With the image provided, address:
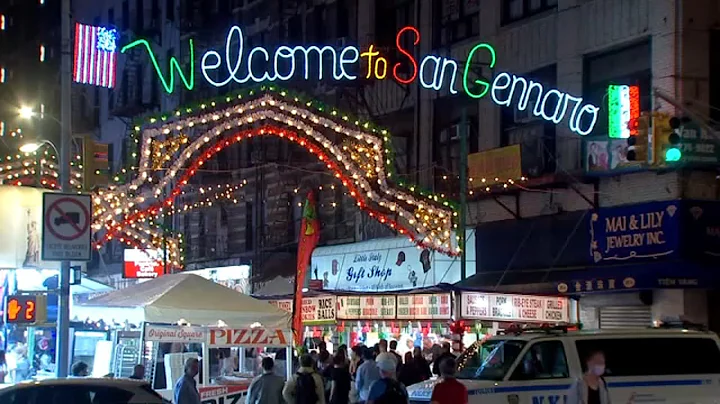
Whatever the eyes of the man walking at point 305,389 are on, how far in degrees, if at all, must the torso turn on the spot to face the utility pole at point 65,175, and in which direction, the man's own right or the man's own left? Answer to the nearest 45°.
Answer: approximately 45° to the man's own left

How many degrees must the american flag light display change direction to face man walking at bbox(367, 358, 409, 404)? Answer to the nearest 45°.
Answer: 0° — it already faces them

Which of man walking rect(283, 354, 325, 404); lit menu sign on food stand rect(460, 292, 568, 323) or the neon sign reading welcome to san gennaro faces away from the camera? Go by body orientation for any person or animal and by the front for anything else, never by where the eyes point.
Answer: the man walking

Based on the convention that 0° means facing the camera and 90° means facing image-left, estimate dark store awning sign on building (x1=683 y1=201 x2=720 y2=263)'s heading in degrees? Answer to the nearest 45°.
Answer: approximately 45°

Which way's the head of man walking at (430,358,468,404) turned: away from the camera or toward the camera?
away from the camera

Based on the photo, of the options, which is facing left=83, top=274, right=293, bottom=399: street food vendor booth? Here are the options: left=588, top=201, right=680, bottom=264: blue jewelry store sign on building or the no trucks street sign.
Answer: the blue jewelry store sign on building

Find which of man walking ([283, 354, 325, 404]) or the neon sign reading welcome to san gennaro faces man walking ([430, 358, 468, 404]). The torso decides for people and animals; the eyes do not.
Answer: the neon sign reading welcome to san gennaro

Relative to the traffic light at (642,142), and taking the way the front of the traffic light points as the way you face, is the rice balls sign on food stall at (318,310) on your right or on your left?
on your right

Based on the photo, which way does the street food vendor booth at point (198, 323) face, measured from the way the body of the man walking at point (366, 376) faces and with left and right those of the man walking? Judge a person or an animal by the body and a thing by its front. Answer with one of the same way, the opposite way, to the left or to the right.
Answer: the opposite way

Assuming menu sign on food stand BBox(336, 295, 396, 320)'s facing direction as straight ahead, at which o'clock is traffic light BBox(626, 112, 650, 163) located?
The traffic light is roughly at 11 o'clock from the menu sign on food stand.

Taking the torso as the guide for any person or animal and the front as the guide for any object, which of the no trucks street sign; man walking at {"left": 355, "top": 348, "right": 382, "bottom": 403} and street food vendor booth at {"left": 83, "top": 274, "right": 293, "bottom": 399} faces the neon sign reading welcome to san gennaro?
the man walking

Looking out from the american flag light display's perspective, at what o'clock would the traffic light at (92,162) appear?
The traffic light is roughly at 12 o'clock from the american flag light display.
